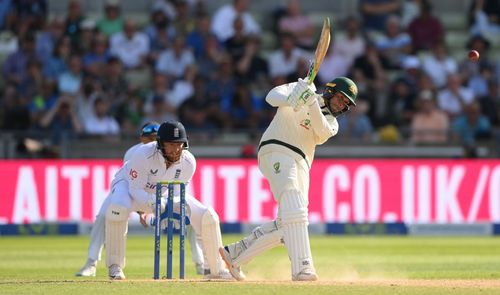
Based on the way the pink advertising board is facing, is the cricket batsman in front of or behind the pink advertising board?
in front

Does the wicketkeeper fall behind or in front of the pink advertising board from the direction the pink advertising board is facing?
in front

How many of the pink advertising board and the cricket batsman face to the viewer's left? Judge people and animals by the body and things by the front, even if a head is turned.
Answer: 0

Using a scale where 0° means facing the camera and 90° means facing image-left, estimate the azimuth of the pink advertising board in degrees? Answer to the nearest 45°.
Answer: approximately 0°
